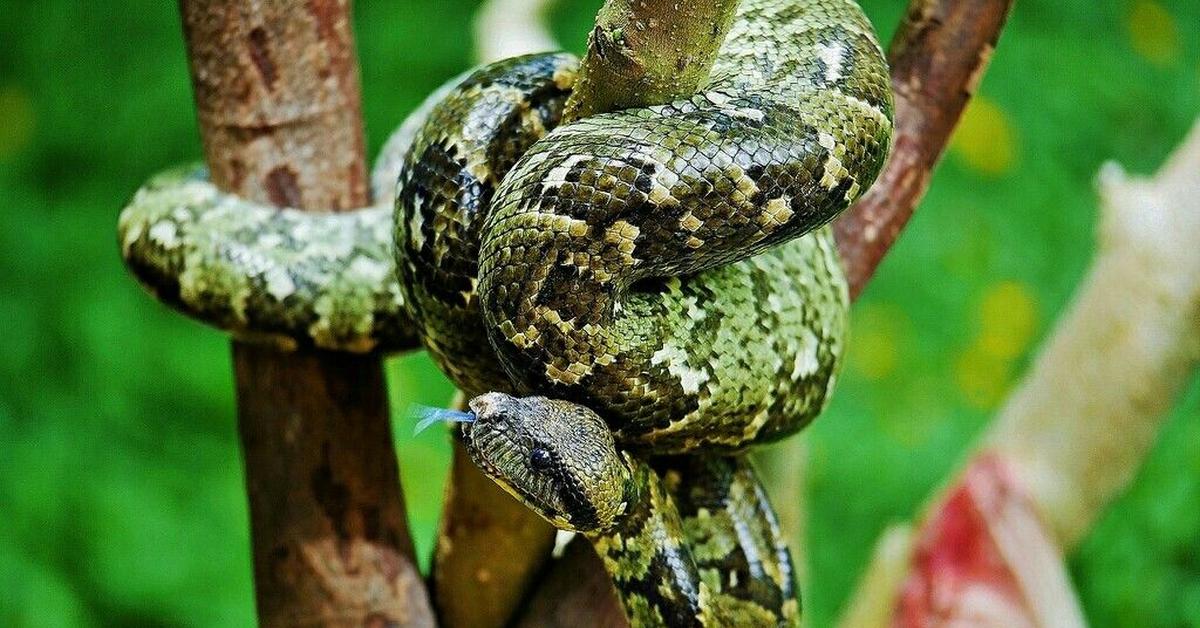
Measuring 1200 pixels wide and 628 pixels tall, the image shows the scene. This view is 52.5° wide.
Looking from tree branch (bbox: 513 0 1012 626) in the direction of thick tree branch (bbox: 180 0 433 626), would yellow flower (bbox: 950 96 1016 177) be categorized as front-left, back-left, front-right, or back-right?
back-right

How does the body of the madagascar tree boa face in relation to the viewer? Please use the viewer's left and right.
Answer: facing to the left of the viewer

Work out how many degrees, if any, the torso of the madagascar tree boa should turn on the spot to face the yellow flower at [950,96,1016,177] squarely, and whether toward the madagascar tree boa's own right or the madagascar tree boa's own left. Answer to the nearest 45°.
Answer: approximately 135° to the madagascar tree boa's own right

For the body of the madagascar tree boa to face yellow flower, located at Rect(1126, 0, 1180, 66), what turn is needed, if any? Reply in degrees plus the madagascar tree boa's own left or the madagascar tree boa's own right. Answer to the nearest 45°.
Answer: approximately 135° to the madagascar tree boa's own right
